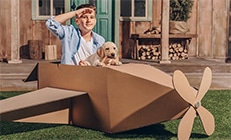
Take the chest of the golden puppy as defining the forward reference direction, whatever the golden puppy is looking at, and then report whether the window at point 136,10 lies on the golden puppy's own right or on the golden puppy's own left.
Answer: on the golden puppy's own left

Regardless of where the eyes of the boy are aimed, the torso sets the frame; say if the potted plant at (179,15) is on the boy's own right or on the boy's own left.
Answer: on the boy's own left

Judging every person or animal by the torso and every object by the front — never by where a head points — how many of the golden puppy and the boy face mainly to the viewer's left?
0

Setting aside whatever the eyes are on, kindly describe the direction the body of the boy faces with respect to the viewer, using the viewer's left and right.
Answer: facing the viewer and to the right of the viewer

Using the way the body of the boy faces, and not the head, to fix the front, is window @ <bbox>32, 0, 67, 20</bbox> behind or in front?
behind
